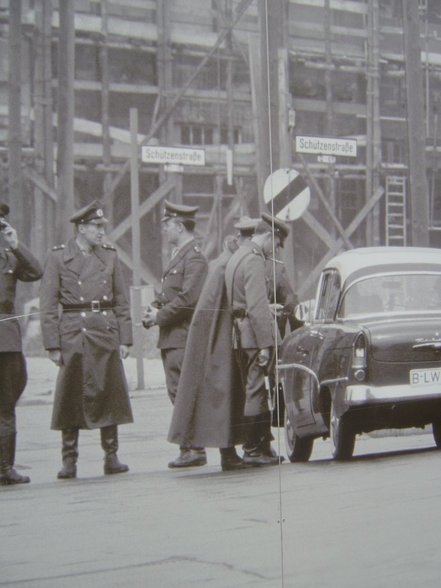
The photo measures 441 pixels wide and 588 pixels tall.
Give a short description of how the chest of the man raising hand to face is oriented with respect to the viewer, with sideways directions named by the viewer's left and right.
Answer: facing the viewer and to the right of the viewer

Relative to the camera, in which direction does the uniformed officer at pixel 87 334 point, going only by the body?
toward the camera

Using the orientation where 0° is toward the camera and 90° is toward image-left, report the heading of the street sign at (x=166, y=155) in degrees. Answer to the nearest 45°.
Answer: approximately 0°

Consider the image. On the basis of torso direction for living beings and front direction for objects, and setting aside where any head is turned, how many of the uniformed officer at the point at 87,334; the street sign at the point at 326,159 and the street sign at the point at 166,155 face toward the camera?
3
